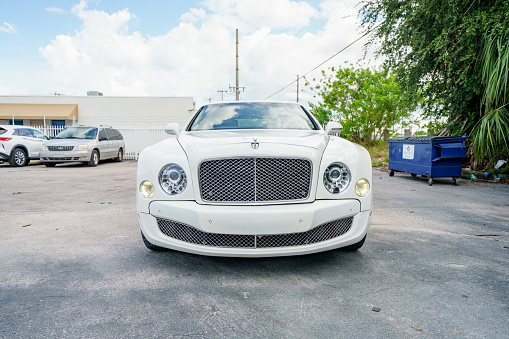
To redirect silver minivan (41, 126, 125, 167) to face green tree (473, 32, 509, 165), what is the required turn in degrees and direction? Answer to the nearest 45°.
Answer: approximately 90° to its left

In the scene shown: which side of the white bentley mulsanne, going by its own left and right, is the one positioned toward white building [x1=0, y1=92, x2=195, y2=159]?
back

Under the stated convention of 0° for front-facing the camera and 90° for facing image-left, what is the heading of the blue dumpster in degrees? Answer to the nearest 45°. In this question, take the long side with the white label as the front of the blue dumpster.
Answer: approximately 45°

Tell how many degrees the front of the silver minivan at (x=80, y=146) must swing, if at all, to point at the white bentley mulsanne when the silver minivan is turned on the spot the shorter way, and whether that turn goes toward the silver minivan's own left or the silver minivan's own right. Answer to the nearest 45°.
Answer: approximately 45° to the silver minivan's own left
